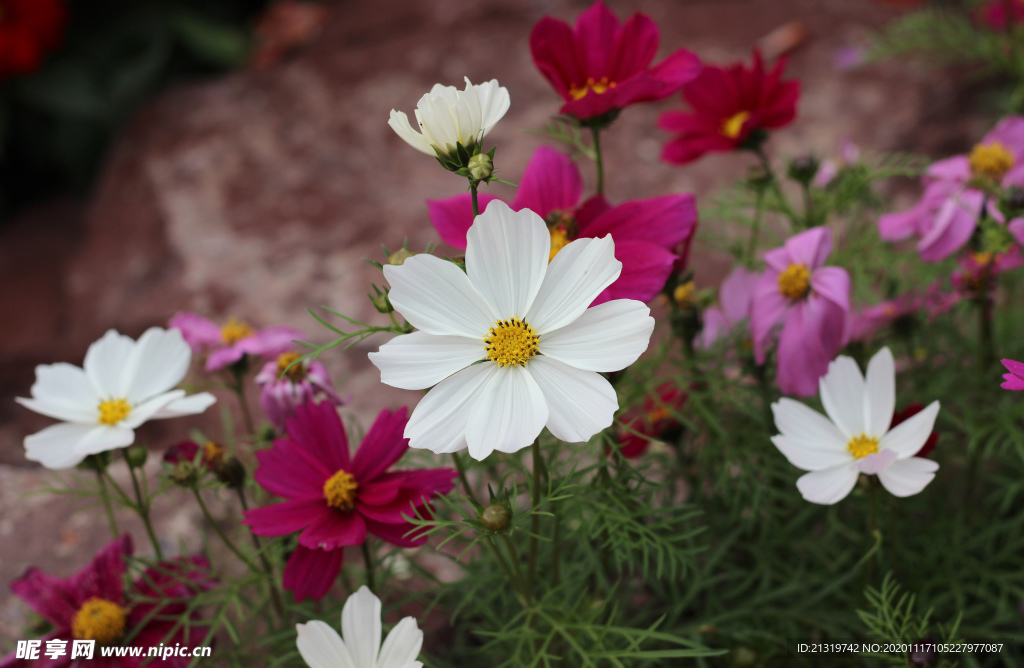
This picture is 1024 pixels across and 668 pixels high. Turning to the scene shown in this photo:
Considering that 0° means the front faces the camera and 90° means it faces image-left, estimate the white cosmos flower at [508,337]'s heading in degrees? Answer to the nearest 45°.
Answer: approximately 0°
